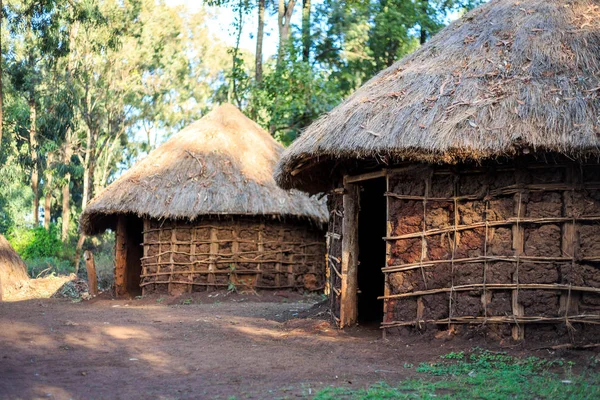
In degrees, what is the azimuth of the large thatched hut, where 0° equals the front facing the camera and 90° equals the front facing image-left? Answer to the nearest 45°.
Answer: approximately 45°

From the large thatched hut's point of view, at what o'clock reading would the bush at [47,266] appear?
The bush is roughly at 3 o'clock from the large thatched hut.

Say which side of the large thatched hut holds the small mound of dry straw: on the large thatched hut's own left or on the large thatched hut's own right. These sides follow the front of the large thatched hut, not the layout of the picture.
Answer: on the large thatched hut's own right

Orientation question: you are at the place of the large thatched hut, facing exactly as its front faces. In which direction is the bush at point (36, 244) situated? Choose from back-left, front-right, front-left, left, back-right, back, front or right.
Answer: right

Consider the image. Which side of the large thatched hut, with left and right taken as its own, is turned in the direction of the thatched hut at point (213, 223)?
right
